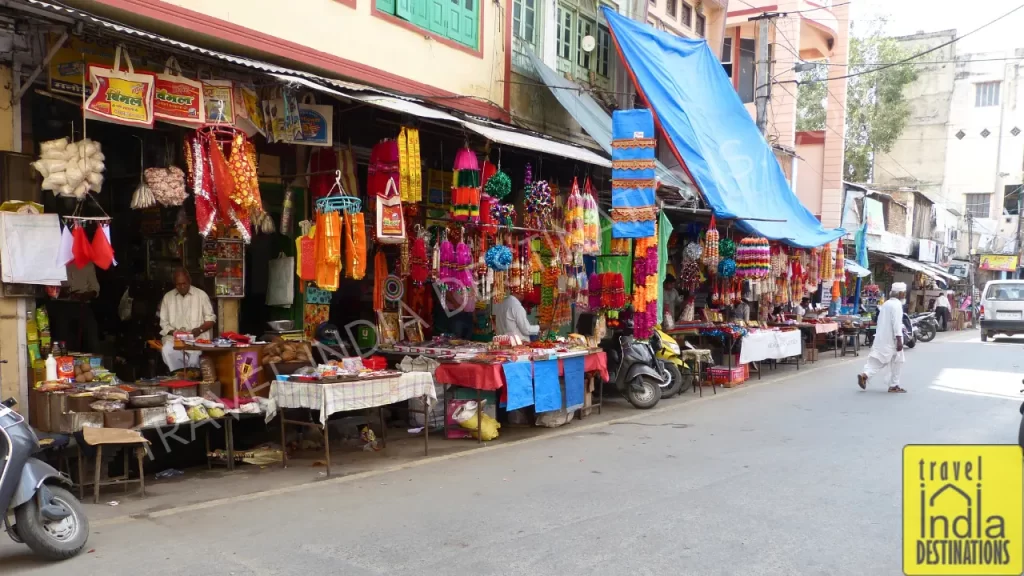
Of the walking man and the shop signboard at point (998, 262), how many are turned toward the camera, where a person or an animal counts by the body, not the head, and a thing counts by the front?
1

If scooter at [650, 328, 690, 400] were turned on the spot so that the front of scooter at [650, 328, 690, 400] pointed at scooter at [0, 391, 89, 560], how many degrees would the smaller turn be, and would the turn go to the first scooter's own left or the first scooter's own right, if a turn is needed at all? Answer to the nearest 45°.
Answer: approximately 90° to the first scooter's own right

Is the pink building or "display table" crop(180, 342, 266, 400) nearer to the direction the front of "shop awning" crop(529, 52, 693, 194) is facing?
the display table

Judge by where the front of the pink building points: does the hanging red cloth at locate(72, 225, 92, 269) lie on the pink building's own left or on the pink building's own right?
on the pink building's own right

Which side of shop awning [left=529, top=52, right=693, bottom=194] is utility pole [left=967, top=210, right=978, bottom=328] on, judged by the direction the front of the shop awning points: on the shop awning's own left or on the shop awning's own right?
on the shop awning's own left

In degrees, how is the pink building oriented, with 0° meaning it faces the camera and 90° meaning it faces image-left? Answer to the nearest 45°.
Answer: approximately 315°

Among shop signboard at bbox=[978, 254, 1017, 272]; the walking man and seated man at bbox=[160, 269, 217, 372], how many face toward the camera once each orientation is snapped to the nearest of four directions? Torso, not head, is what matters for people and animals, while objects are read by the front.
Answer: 2

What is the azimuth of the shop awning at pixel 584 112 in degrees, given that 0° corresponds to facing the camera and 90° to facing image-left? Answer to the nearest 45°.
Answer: approximately 315°
